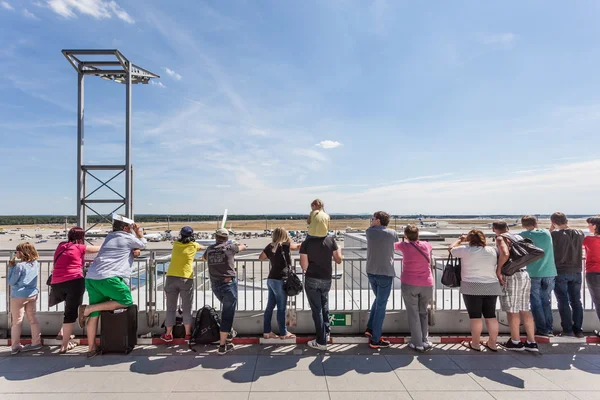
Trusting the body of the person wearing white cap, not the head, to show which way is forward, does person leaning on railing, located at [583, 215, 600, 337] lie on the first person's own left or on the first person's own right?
on the first person's own right

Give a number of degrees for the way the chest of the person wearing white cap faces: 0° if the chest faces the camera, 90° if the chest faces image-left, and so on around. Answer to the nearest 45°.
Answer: approximately 225°

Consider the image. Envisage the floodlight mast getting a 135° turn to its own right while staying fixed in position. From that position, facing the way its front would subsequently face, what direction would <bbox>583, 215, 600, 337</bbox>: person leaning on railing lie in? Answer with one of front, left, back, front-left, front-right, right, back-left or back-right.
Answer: front-left

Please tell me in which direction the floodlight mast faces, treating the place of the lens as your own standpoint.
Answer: facing away from the viewer and to the right of the viewer

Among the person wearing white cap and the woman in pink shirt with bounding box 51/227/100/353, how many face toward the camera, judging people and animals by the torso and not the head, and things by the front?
0

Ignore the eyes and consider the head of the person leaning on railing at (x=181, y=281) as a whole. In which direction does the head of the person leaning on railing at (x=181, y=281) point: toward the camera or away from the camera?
away from the camera

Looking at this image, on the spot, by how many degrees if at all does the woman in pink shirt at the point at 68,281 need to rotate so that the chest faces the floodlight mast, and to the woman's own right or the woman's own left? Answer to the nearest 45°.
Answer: approximately 45° to the woman's own left

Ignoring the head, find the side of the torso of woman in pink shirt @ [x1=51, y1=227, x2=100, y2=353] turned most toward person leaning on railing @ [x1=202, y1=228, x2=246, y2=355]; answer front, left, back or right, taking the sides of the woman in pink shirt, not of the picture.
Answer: right

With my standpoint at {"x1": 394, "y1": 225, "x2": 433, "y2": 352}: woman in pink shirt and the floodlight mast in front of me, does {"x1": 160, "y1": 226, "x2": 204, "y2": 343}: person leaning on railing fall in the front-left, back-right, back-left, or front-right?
front-left
